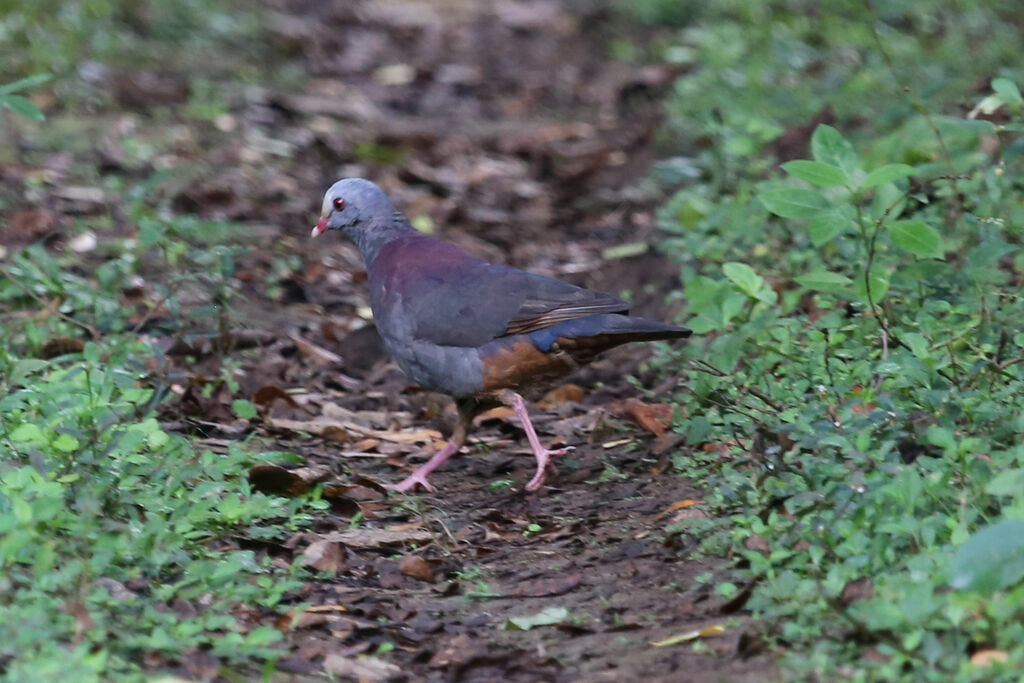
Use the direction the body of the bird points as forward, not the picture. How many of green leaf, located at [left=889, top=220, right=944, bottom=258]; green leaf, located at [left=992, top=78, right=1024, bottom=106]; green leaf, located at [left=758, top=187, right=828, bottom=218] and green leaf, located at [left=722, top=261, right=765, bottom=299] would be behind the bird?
4

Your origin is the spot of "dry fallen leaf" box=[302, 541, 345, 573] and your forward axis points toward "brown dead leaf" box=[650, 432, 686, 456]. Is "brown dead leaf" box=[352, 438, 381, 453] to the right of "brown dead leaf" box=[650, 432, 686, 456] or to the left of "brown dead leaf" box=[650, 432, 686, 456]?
left

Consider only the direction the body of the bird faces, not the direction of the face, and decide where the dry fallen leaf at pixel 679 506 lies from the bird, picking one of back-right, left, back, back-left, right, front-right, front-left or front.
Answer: back-left

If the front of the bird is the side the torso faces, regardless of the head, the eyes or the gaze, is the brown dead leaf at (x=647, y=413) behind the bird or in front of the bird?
behind

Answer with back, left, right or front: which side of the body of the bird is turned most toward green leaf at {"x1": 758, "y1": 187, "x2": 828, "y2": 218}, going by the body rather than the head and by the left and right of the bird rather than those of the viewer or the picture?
back

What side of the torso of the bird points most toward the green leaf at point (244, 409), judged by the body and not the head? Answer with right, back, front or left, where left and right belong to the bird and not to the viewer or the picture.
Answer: front

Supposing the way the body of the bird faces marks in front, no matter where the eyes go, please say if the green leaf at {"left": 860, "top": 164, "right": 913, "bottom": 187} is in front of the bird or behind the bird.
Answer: behind

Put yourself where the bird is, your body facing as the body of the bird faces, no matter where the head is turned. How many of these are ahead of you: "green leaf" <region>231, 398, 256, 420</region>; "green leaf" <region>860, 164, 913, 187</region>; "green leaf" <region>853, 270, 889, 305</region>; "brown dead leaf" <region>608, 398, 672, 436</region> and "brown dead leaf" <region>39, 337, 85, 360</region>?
2

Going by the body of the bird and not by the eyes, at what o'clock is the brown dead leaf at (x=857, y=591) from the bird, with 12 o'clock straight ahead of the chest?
The brown dead leaf is roughly at 8 o'clock from the bird.

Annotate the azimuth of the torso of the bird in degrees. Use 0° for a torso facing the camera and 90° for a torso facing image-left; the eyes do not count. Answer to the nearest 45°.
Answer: approximately 90°

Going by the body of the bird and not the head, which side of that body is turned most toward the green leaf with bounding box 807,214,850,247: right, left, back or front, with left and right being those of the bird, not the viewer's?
back

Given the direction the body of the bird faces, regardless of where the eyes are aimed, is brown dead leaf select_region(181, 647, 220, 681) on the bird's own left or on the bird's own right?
on the bird's own left

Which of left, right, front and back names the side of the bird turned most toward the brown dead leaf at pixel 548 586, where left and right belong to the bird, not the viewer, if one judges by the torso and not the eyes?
left

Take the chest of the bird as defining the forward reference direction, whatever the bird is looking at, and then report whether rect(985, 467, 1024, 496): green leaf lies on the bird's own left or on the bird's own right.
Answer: on the bird's own left
